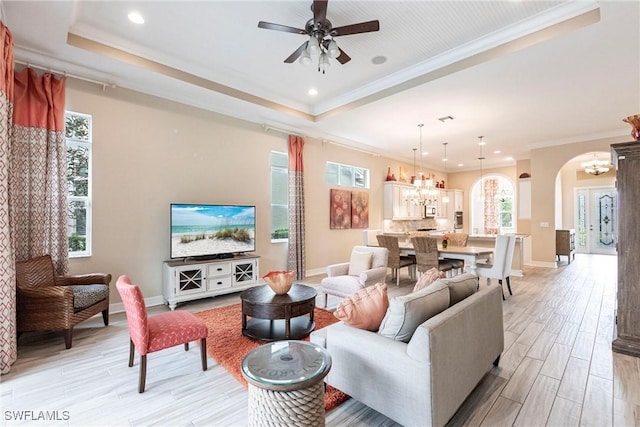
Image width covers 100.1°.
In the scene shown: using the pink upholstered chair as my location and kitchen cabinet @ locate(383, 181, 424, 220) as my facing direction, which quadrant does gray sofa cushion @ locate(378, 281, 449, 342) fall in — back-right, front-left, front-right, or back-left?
front-right

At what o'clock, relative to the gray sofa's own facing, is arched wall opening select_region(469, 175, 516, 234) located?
The arched wall opening is roughly at 2 o'clock from the gray sofa.

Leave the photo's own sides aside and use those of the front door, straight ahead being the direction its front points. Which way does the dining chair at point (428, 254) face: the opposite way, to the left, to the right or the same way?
the opposite way

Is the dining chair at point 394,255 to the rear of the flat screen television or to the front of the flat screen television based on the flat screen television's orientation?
to the front

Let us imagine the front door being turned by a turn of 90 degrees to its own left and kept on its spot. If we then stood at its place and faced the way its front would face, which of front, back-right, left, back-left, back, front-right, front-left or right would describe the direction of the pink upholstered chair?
right

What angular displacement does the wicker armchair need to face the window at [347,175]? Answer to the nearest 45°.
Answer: approximately 45° to its left

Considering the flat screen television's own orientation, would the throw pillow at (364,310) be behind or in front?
in front

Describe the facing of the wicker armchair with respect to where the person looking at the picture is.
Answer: facing the viewer and to the right of the viewer

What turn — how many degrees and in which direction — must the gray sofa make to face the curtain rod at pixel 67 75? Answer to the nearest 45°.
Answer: approximately 45° to its left

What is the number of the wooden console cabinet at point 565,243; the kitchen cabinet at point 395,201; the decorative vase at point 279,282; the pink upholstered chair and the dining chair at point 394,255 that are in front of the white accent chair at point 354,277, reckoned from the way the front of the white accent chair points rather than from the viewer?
2

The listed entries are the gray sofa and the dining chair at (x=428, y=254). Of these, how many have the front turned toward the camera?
0

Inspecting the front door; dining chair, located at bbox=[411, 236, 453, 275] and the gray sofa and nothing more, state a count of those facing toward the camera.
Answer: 1

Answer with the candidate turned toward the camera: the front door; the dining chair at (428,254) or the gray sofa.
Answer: the front door

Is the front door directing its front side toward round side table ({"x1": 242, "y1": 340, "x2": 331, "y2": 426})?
yes

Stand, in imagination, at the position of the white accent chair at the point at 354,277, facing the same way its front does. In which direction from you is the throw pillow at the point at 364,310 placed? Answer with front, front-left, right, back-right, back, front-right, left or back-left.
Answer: front-left

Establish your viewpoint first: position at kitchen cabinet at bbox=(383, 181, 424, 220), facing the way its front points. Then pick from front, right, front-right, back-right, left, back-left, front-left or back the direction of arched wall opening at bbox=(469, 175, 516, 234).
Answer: left

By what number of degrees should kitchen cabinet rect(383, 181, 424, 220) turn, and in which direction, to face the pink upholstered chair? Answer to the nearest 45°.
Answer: approximately 45° to its right

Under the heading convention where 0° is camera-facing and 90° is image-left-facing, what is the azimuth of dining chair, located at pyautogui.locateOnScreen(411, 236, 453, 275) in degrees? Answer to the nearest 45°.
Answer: approximately 225°

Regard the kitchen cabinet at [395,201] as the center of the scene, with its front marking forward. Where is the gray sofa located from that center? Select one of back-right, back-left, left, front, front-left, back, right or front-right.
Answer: front-right

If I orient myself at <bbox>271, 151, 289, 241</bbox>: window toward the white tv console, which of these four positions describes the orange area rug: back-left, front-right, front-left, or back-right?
front-left
